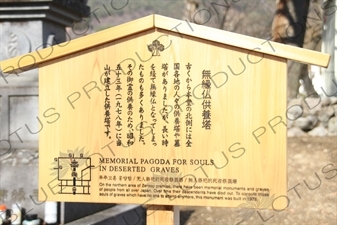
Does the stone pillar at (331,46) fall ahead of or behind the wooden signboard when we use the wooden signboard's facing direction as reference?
behind

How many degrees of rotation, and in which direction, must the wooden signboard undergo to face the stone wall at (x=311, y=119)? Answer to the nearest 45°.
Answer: approximately 135° to its left

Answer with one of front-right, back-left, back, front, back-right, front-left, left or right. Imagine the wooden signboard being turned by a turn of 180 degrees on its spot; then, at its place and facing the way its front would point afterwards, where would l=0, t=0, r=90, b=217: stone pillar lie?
front-left

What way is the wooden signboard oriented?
toward the camera
